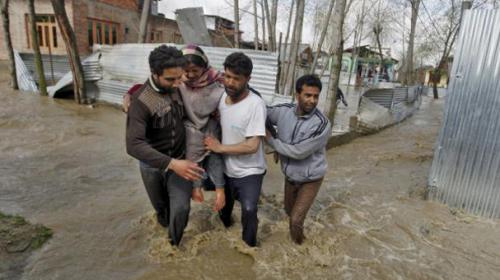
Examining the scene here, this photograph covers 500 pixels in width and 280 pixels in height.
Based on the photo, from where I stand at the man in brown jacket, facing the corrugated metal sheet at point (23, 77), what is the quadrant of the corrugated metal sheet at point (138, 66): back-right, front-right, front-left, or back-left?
front-right

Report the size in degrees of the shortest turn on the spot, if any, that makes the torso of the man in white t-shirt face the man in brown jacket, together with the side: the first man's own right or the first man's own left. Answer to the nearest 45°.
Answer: approximately 45° to the first man's own right

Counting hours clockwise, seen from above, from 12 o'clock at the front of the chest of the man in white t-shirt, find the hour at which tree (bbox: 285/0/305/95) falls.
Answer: The tree is roughly at 5 o'clock from the man in white t-shirt.

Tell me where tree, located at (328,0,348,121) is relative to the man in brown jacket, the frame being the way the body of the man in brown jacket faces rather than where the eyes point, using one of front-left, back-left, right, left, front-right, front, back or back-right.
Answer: left

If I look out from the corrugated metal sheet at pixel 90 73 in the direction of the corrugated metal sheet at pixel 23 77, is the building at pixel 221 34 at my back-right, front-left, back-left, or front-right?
back-right

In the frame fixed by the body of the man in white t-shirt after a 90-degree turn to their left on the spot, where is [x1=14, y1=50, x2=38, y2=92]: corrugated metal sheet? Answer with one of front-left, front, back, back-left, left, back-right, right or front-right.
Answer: back

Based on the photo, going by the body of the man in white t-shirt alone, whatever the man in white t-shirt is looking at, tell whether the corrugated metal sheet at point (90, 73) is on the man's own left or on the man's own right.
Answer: on the man's own right

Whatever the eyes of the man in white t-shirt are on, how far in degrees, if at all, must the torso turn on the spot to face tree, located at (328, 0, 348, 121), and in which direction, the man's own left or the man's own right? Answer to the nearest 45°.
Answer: approximately 180°

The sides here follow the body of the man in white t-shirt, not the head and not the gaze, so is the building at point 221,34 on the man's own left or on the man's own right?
on the man's own right

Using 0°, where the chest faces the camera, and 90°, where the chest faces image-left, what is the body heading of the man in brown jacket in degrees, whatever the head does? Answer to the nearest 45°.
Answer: approximately 315°

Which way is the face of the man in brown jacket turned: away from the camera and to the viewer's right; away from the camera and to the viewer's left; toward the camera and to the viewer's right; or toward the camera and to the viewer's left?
toward the camera and to the viewer's right

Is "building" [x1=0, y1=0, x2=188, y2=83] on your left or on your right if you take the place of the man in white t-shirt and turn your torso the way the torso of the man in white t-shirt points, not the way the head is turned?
on your right

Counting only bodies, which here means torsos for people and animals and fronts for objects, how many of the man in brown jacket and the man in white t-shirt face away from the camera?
0

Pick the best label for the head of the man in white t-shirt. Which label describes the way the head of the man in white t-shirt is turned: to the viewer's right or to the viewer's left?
to the viewer's left

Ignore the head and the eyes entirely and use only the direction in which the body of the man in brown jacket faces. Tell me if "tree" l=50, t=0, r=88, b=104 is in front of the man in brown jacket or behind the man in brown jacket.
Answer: behind

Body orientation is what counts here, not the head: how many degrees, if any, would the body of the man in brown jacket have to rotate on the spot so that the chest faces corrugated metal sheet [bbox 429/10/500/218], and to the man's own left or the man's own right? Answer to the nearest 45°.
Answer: approximately 45° to the man's own left
